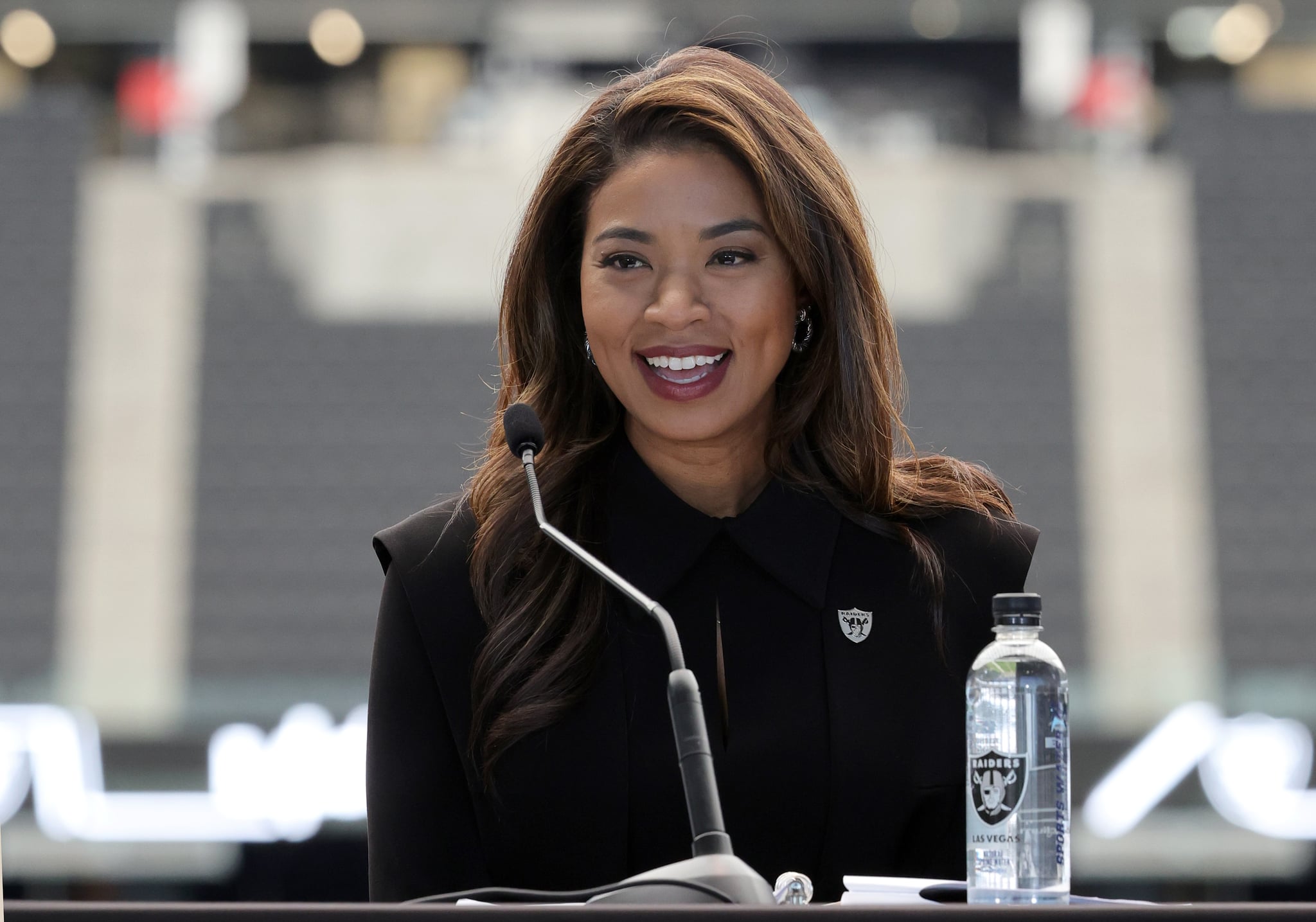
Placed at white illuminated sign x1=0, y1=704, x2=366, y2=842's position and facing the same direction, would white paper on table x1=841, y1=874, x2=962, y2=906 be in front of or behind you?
in front

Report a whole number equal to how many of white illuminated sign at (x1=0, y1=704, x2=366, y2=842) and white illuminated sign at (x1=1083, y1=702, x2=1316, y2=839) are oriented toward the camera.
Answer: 2

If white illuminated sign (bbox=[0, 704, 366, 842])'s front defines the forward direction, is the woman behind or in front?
in front

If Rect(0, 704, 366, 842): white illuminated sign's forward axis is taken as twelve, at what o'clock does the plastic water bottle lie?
The plastic water bottle is roughly at 12 o'clock from the white illuminated sign.

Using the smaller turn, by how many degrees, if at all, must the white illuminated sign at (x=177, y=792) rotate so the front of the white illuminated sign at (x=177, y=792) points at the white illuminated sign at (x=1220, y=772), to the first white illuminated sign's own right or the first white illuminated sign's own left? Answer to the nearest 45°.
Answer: approximately 90° to the first white illuminated sign's own left

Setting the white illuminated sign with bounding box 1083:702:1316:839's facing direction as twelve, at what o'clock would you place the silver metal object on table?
The silver metal object on table is roughly at 12 o'clock from the white illuminated sign.

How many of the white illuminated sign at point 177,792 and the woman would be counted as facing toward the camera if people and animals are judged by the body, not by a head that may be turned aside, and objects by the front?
2

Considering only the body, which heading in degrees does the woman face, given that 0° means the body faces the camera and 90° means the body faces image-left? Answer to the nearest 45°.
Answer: approximately 0°
